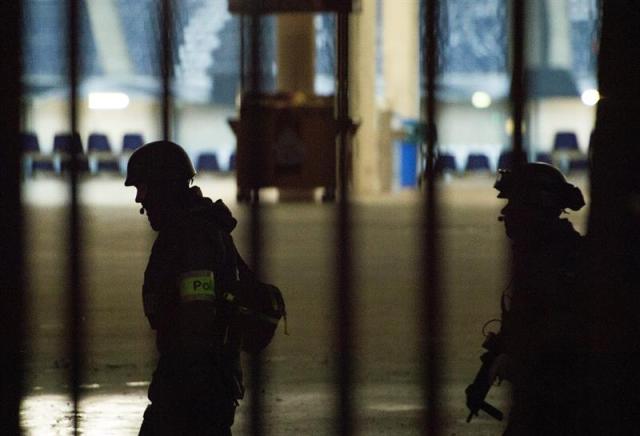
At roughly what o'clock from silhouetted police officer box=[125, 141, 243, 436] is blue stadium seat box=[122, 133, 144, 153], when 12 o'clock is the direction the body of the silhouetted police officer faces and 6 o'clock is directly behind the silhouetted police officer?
The blue stadium seat is roughly at 3 o'clock from the silhouetted police officer.

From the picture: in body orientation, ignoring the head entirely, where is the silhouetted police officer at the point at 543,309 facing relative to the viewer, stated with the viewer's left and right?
facing to the left of the viewer

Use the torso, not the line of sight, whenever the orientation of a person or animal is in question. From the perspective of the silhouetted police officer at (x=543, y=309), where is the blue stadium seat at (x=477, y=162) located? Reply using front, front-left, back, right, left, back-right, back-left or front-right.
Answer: right

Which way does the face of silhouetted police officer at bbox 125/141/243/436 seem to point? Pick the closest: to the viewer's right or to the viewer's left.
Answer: to the viewer's left

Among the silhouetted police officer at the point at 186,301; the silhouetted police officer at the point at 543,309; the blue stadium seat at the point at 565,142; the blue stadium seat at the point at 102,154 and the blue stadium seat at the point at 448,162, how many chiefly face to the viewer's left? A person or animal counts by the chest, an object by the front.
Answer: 2

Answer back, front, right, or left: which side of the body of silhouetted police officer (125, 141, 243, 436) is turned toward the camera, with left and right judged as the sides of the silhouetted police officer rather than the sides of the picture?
left

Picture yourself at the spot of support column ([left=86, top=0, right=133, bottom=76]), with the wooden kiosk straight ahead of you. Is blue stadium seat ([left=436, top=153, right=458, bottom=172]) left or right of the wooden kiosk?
left

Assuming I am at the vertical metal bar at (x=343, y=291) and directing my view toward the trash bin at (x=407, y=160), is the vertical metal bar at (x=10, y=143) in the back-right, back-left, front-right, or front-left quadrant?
back-left

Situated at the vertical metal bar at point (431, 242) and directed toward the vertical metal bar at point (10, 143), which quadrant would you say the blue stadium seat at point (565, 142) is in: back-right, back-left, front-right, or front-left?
back-right

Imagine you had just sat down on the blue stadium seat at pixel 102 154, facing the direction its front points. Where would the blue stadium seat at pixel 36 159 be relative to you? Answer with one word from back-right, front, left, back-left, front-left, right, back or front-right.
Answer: back-right

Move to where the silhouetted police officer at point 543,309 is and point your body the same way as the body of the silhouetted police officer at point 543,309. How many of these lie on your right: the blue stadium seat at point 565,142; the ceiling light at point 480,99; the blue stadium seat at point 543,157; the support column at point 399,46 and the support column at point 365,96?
5

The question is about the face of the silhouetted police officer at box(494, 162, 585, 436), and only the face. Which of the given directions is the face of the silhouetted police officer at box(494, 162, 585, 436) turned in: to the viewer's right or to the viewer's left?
to the viewer's left

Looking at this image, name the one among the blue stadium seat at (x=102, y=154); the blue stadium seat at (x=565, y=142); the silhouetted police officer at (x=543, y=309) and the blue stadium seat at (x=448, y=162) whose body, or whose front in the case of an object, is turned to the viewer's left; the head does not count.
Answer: the silhouetted police officer
